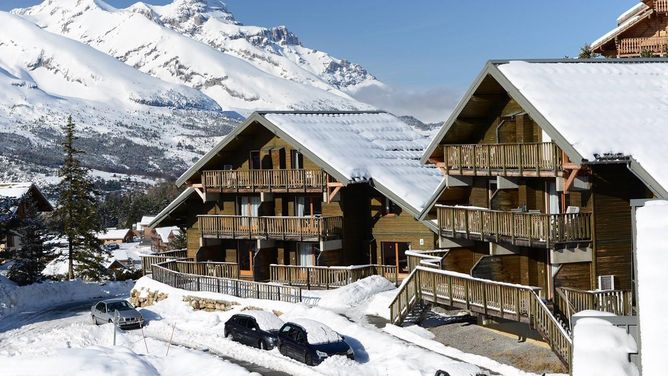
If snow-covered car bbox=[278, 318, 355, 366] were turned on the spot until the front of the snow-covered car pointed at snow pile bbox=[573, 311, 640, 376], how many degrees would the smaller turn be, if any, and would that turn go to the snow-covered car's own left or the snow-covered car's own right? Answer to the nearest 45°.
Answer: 0° — it already faces it

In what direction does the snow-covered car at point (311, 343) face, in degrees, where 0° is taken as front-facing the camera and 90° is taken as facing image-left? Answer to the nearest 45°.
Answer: approximately 315°

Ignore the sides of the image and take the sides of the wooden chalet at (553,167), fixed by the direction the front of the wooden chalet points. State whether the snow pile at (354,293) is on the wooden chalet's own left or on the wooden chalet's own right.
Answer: on the wooden chalet's own right

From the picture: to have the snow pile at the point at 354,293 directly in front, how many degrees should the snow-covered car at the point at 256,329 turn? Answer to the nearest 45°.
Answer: approximately 90° to its left

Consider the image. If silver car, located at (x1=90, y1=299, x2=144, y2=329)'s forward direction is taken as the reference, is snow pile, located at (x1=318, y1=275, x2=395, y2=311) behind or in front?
in front

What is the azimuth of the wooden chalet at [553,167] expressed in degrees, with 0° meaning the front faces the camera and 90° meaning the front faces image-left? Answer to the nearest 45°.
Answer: approximately 45°

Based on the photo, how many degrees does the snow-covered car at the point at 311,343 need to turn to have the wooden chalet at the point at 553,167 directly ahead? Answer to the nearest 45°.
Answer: approximately 45° to its left

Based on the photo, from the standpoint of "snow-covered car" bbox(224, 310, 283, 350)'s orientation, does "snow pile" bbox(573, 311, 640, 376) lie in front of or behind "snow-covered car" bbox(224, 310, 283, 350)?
in front
